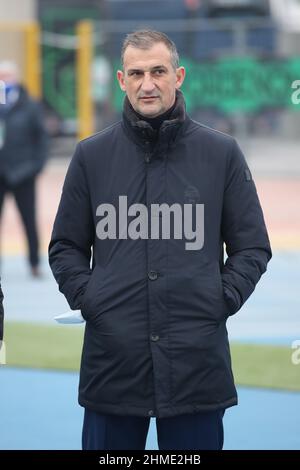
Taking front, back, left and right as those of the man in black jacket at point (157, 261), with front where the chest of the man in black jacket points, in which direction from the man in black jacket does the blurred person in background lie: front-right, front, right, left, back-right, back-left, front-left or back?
back

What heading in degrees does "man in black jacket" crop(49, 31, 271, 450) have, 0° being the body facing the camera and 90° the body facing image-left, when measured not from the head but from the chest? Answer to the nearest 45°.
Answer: approximately 0°
